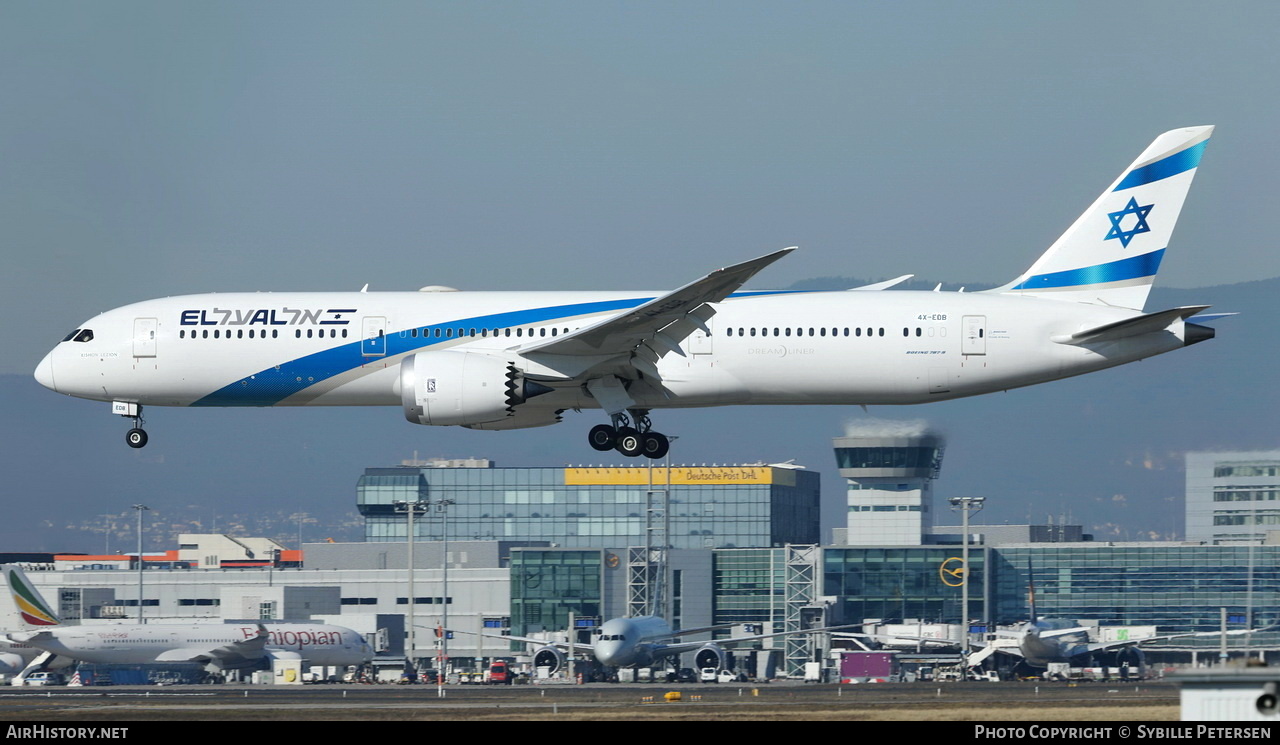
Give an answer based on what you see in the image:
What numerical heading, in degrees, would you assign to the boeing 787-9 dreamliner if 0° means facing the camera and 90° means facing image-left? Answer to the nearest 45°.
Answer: approximately 90°
